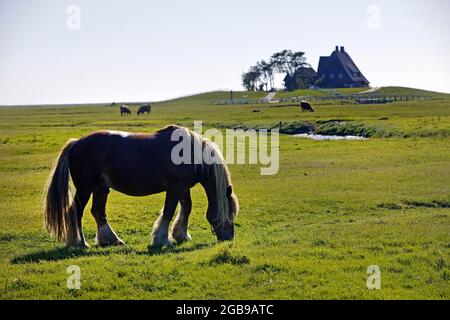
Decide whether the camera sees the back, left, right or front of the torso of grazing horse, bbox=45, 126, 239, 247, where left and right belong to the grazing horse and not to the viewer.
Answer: right
